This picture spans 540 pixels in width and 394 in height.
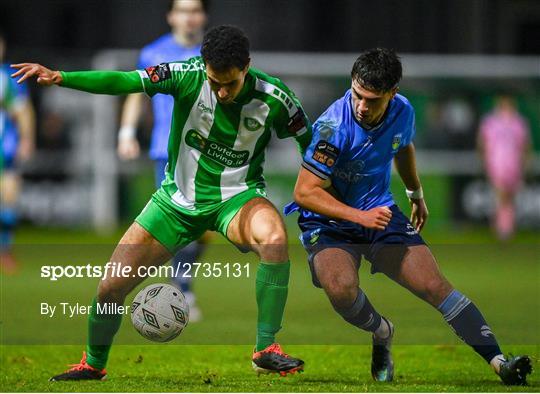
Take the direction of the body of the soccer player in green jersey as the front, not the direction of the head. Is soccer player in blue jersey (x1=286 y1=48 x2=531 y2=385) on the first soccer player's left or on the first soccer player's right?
on the first soccer player's left

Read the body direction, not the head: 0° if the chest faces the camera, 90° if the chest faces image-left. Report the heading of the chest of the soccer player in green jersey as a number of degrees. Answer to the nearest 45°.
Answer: approximately 0°

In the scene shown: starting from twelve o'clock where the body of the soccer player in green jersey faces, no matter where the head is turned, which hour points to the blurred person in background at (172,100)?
The blurred person in background is roughly at 6 o'clock from the soccer player in green jersey.
